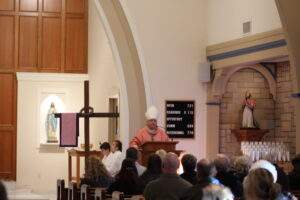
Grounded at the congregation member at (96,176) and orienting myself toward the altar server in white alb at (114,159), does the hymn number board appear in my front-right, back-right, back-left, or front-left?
front-right

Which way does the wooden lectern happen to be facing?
toward the camera

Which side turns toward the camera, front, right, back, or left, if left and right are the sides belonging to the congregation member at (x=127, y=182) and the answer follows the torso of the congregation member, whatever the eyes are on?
back

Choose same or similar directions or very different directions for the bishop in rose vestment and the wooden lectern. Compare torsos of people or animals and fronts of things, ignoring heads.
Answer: same or similar directions

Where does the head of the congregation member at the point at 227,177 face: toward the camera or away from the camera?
away from the camera

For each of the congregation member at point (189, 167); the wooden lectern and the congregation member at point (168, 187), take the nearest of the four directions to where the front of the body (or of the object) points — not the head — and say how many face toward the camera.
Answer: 1

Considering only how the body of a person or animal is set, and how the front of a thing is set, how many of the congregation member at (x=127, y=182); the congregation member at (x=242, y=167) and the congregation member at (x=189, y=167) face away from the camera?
3

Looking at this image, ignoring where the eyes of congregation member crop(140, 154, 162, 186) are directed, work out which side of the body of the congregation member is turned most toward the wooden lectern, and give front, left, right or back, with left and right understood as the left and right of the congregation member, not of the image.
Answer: front

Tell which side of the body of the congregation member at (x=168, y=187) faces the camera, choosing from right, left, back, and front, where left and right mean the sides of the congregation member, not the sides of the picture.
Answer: back

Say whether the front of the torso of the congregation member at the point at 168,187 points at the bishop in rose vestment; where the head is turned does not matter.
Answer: yes

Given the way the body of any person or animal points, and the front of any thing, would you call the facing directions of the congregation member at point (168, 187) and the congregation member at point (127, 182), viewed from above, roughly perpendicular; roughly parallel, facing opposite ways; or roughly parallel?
roughly parallel

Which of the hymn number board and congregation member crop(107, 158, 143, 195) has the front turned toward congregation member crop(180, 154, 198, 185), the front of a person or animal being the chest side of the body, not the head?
the hymn number board

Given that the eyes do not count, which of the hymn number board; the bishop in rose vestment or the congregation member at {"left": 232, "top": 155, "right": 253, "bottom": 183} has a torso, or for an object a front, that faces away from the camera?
the congregation member

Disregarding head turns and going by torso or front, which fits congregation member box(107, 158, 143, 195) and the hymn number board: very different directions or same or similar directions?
very different directions

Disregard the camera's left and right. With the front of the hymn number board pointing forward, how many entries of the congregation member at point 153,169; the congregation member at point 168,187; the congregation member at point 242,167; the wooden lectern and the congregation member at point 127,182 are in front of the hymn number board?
5

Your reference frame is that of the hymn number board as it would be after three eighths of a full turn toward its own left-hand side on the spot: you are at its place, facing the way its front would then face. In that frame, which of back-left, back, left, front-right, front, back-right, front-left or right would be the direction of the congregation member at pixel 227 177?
back-right

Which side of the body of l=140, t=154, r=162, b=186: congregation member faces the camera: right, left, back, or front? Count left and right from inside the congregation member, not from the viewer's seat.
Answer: back

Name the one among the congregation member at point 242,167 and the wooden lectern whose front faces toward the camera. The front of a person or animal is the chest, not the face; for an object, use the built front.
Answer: the wooden lectern

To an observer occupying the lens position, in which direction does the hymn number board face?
facing the viewer

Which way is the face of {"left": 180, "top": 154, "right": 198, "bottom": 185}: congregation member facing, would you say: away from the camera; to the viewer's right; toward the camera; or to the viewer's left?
away from the camera

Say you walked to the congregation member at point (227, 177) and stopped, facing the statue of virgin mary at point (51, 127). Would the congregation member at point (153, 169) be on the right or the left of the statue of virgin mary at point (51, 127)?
left
